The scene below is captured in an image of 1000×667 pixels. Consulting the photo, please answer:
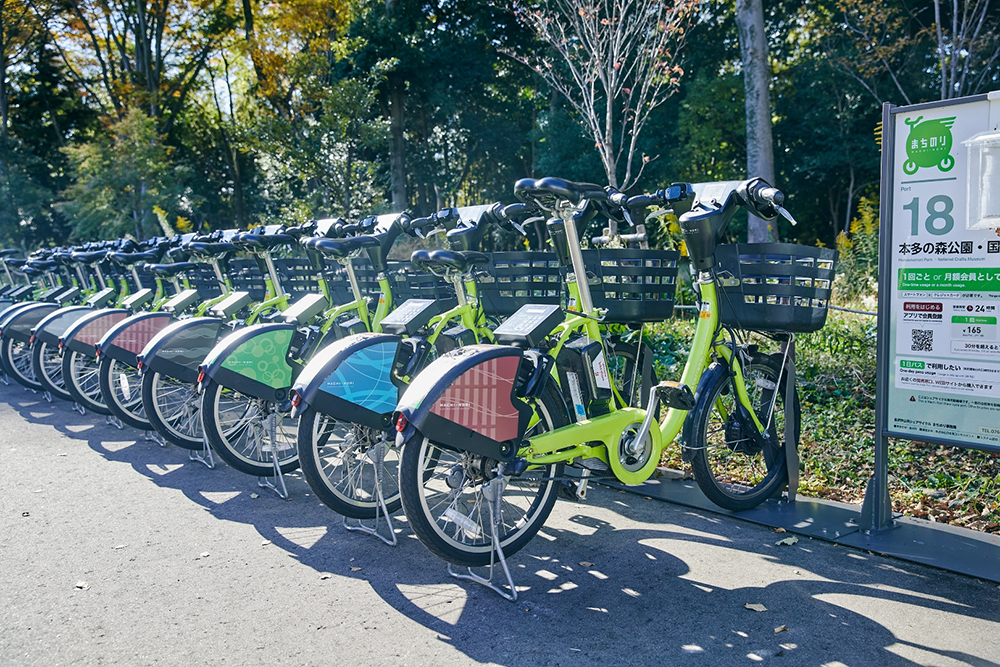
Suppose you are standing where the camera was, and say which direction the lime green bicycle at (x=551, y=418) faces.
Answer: facing away from the viewer and to the right of the viewer

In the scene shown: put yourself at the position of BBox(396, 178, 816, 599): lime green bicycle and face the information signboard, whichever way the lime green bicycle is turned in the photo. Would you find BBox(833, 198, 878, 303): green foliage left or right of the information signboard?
left

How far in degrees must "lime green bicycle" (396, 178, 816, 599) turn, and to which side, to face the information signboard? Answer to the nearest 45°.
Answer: approximately 45° to its right

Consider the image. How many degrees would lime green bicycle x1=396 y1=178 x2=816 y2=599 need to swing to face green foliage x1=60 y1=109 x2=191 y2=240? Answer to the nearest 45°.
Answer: approximately 90° to its left

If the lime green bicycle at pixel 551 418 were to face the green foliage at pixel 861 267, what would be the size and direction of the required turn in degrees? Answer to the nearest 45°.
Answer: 0° — it already faces it
